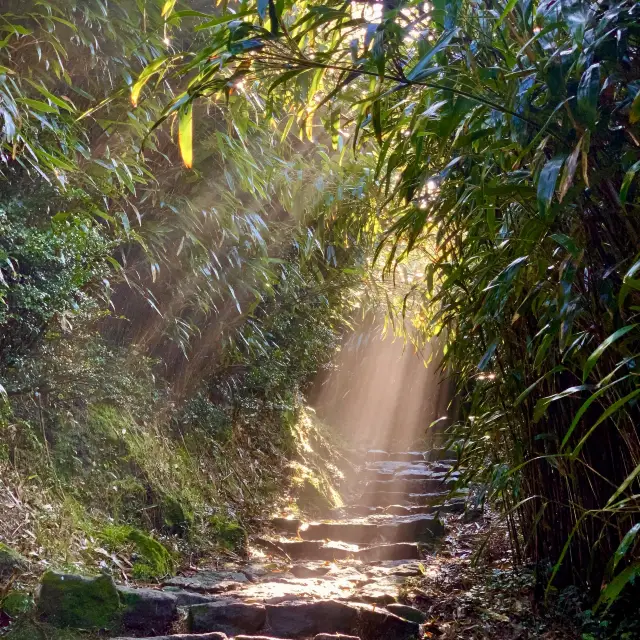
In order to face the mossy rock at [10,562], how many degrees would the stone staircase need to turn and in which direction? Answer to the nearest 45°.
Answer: approximately 45° to its right

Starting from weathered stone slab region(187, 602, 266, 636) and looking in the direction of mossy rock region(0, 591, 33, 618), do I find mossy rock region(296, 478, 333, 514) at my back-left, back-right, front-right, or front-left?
back-right

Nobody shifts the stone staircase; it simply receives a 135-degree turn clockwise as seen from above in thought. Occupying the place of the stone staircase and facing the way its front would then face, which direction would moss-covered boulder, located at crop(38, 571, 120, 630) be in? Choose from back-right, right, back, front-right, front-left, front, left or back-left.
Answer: left

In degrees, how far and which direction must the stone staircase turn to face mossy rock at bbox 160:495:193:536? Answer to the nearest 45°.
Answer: approximately 135° to its right

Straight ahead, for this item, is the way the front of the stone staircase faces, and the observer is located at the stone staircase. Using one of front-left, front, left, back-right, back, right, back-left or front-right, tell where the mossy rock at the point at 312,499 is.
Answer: back

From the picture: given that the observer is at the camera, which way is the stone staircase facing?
facing the viewer

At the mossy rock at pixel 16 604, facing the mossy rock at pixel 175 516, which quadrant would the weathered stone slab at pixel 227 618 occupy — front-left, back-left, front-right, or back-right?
front-right

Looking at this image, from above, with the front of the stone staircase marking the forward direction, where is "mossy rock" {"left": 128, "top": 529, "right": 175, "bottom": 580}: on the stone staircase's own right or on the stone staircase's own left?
on the stone staircase's own right
